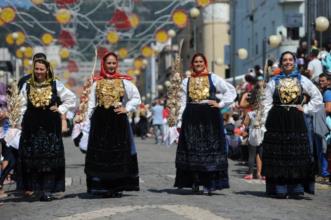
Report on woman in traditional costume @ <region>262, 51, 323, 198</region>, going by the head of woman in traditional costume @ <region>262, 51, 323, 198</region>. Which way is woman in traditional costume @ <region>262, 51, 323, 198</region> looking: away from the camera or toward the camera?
toward the camera

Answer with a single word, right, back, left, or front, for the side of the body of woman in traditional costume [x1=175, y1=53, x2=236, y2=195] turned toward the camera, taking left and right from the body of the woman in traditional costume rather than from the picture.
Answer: front

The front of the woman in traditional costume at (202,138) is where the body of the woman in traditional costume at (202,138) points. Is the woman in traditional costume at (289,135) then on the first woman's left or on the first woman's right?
on the first woman's left

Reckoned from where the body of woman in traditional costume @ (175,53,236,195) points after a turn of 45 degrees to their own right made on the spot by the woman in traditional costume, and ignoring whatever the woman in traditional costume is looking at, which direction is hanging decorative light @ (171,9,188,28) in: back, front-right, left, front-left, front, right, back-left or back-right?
back-right

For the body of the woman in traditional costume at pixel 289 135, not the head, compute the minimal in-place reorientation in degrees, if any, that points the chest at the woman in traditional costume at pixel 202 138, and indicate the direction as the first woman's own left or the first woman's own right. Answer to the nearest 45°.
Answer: approximately 90° to the first woman's own right
